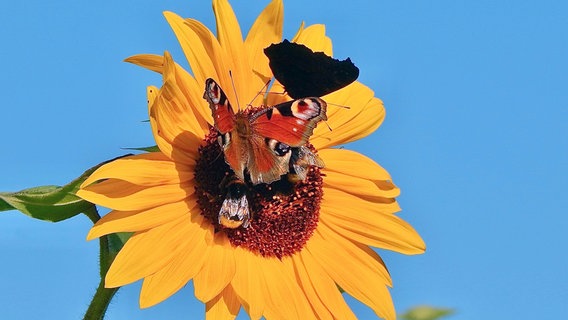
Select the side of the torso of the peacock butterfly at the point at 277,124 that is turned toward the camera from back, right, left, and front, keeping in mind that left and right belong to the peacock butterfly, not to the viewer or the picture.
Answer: back

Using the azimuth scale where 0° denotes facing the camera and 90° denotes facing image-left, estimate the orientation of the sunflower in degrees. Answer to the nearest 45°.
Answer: approximately 0°
